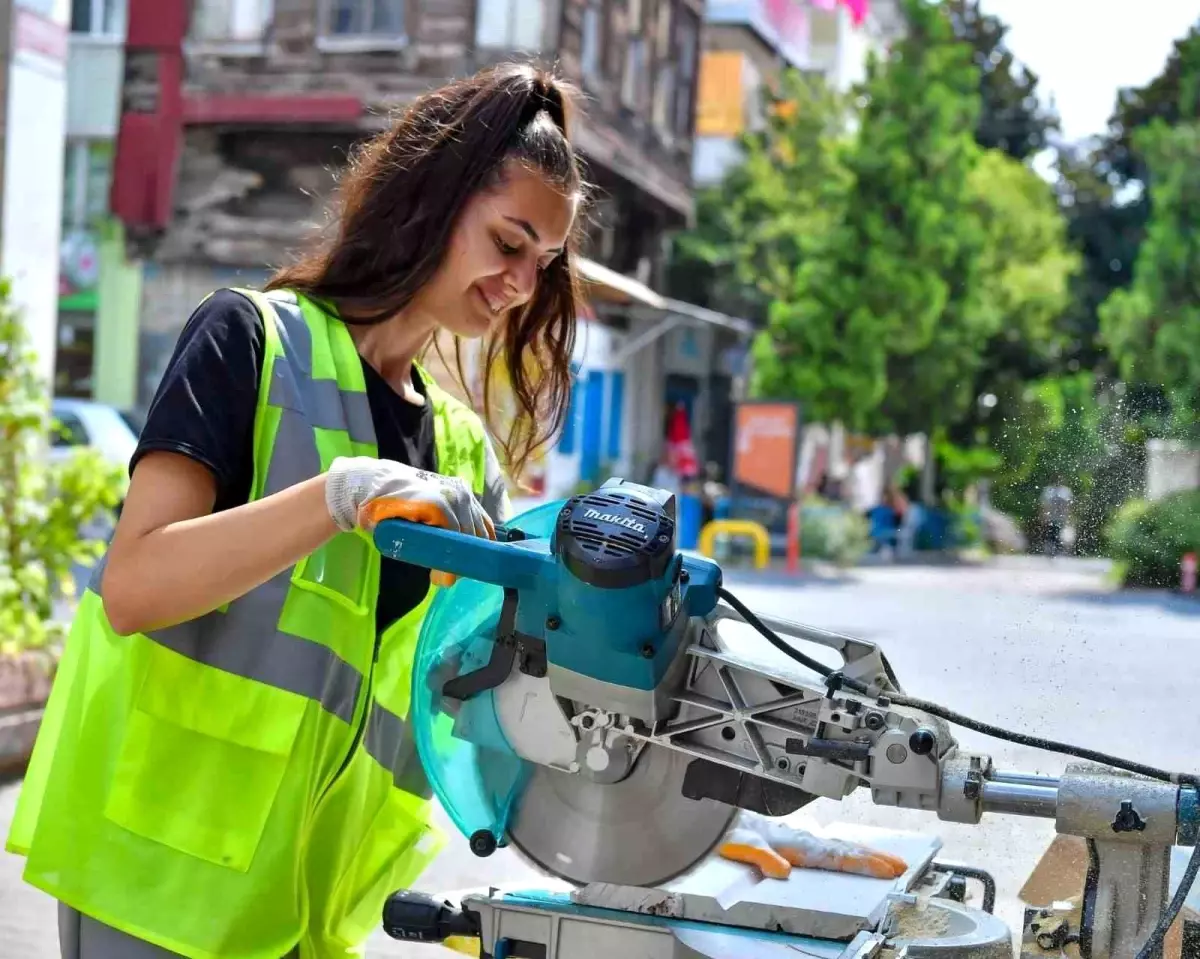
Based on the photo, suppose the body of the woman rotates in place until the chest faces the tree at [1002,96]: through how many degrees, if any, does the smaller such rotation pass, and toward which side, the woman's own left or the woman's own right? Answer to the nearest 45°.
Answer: approximately 90° to the woman's own left

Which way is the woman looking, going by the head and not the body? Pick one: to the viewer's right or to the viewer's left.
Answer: to the viewer's right

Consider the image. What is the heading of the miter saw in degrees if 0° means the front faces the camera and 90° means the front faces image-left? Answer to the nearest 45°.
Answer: approximately 90°

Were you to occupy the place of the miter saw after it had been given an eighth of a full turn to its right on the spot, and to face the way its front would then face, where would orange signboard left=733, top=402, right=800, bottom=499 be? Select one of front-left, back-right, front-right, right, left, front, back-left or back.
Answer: front-right

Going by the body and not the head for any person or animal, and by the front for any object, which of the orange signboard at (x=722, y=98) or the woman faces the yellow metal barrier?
the orange signboard

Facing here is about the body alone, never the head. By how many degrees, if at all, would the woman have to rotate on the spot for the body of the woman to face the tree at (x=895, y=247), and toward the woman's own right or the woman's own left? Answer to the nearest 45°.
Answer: approximately 135° to the woman's own left

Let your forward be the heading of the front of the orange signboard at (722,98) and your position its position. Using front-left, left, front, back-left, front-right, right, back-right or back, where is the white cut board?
front

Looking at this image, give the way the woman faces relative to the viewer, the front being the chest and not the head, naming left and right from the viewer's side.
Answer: facing the viewer and to the right of the viewer

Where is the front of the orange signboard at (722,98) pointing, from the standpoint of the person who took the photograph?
facing the viewer

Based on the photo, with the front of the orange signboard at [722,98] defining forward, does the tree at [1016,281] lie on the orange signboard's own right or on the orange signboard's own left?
on the orange signboard's own left

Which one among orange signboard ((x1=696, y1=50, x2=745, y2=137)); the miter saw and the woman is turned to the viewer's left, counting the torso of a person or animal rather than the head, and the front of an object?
the miter saw

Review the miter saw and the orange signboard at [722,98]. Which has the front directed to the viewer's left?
the miter saw

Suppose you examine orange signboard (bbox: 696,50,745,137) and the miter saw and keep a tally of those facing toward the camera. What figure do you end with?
1
